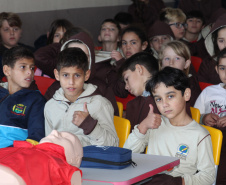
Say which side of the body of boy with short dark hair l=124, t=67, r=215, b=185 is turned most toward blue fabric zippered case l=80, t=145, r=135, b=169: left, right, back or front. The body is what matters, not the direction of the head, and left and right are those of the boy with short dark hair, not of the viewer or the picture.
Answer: front

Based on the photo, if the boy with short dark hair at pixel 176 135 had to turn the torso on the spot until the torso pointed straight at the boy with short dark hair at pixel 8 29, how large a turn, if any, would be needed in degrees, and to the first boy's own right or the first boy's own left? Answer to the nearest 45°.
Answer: approximately 90° to the first boy's own right

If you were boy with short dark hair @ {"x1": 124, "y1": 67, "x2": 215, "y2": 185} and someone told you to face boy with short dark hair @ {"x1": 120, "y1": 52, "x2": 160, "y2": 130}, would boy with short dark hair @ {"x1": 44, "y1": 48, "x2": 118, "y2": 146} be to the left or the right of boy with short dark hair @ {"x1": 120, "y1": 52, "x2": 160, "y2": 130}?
left

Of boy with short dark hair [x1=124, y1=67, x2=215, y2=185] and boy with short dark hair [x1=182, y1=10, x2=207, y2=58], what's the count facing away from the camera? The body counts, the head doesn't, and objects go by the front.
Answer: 0

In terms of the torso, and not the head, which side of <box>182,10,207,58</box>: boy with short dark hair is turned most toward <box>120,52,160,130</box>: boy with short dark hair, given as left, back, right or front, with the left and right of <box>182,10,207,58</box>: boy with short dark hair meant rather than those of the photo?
front

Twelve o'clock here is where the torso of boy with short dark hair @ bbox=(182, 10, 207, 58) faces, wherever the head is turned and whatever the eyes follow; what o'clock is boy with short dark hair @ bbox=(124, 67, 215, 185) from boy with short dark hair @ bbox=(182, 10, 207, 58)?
boy with short dark hair @ bbox=(124, 67, 215, 185) is roughly at 12 o'clock from boy with short dark hair @ bbox=(182, 10, 207, 58).

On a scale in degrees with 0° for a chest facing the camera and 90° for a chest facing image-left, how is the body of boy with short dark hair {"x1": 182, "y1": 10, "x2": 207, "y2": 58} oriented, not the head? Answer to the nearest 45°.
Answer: approximately 0°

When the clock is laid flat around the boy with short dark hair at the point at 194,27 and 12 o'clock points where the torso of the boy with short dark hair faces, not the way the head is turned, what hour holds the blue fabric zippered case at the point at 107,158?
The blue fabric zippered case is roughly at 12 o'clock from the boy with short dark hair.

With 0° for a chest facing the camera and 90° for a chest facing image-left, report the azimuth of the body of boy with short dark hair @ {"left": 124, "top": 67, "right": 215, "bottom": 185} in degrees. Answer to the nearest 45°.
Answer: approximately 45°
